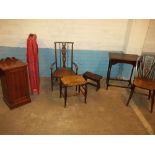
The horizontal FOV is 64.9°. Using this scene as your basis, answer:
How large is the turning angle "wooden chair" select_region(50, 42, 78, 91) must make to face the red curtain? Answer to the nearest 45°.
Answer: approximately 45° to its right

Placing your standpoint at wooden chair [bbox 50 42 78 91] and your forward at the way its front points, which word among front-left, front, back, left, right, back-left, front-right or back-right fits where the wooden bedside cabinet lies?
front-right

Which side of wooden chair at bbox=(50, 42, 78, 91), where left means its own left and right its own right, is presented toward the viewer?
front
